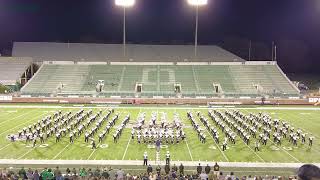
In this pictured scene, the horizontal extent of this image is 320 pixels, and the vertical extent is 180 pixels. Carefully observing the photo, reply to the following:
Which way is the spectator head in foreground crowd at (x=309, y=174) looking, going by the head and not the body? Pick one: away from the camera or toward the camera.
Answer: away from the camera

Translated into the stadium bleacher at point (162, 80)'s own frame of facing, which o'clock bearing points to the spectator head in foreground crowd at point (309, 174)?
The spectator head in foreground crowd is roughly at 12 o'clock from the stadium bleacher.

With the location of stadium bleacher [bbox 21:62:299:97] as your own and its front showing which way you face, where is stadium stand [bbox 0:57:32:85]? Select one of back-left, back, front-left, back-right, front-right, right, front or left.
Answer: right

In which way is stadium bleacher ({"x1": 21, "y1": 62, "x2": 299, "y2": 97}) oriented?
toward the camera

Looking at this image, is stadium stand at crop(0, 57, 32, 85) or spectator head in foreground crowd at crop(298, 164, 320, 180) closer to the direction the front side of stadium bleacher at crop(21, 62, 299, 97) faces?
the spectator head in foreground crowd

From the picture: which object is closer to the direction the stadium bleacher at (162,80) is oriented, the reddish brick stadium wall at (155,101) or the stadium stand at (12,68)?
the reddish brick stadium wall

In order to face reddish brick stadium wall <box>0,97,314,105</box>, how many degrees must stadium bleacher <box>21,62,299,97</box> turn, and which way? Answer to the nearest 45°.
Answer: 0° — it already faces it

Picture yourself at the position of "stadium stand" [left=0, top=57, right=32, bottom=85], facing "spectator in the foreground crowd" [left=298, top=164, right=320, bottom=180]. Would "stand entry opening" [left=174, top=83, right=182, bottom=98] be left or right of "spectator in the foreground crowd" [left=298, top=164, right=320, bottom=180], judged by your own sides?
left
